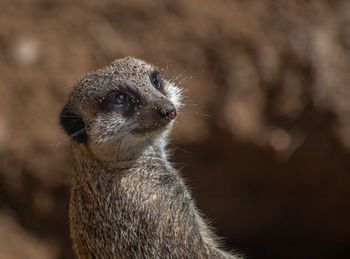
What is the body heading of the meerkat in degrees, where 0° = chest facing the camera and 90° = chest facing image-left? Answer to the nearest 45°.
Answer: approximately 315°
